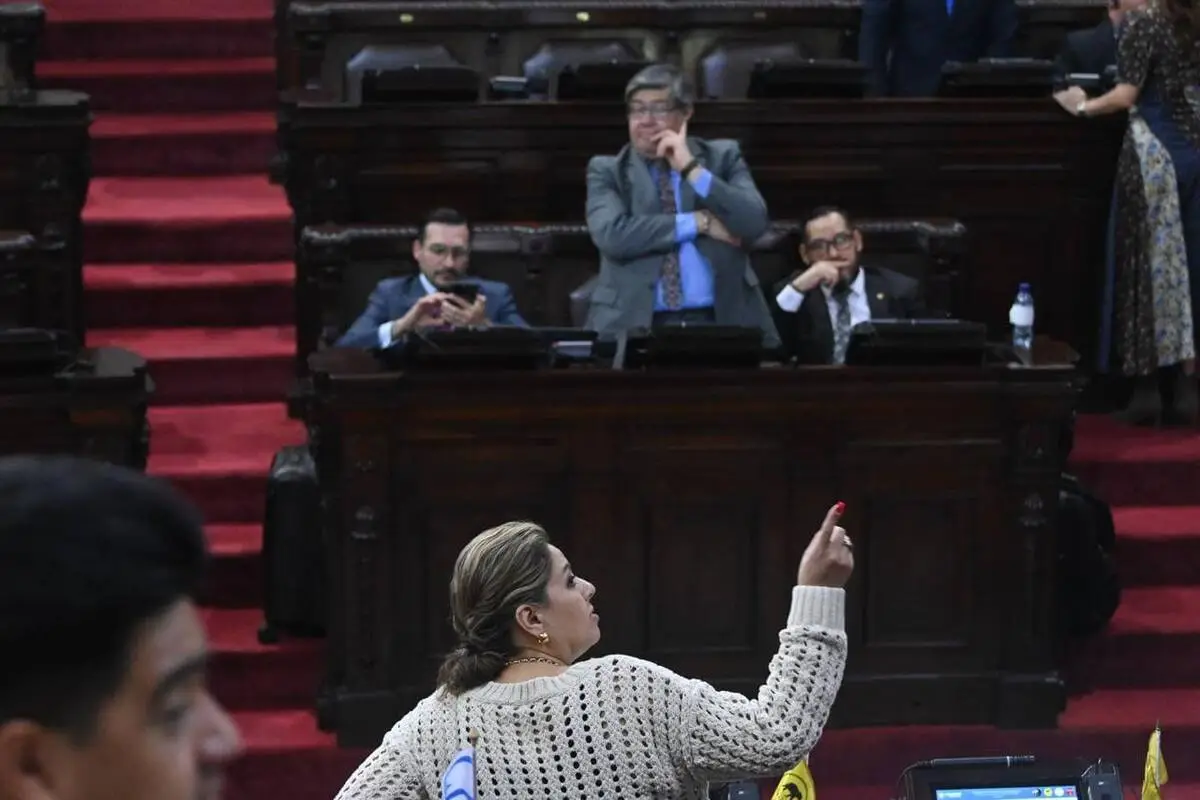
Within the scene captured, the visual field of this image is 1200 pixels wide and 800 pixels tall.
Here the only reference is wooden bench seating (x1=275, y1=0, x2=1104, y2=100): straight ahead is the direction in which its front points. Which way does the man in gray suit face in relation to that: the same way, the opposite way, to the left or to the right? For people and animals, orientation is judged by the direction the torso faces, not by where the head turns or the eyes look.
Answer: the same way

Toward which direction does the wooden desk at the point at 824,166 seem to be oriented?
toward the camera

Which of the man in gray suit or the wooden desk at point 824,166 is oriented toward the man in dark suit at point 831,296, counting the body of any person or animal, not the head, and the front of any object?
the wooden desk

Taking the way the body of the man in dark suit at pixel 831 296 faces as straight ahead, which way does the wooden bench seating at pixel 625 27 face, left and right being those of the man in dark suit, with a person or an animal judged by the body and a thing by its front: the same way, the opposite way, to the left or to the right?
the same way

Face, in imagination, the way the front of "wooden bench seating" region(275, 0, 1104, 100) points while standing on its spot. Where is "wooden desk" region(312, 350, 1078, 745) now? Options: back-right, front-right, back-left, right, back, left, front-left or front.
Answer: front

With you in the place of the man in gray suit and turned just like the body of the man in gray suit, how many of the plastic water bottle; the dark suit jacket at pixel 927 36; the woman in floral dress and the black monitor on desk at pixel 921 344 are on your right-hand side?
0

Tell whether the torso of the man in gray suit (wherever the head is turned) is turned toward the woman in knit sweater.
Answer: yes

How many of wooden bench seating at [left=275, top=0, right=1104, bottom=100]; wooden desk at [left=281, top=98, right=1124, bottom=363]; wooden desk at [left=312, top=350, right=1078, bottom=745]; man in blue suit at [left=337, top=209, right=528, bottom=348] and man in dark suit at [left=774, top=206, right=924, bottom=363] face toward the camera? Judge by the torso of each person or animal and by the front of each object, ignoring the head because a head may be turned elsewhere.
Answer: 5

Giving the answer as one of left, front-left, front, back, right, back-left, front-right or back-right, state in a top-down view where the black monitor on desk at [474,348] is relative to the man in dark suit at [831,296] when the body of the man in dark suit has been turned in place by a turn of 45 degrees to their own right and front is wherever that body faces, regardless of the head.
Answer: front

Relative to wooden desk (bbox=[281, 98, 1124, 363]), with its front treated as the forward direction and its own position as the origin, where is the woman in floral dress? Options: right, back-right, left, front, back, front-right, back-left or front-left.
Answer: left

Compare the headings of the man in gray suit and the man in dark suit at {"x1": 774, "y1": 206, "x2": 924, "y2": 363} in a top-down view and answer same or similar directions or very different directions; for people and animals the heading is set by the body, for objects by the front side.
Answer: same or similar directions

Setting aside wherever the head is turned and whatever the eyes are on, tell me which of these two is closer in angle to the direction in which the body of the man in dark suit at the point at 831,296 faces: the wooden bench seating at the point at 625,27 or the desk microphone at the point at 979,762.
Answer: the desk microphone

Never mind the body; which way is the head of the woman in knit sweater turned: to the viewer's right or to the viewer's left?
to the viewer's right

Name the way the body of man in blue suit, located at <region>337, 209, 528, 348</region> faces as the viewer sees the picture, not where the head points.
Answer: toward the camera
